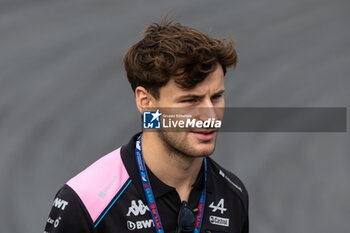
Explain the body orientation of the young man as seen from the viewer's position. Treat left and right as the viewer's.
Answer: facing the viewer and to the right of the viewer
